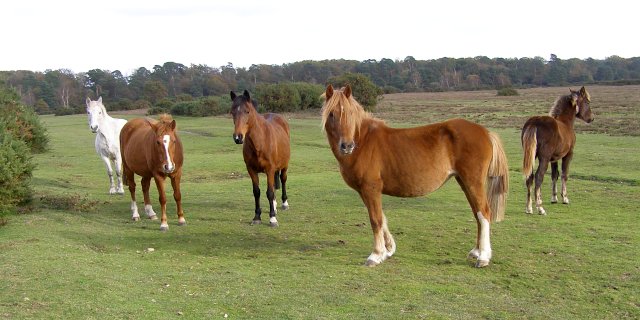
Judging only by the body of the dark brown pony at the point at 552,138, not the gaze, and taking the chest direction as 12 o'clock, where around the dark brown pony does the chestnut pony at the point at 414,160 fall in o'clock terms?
The chestnut pony is roughly at 5 o'clock from the dark brown pony.

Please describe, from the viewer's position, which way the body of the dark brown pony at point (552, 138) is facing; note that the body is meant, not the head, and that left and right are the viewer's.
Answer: facing away from the viewer and to the right of the viewer

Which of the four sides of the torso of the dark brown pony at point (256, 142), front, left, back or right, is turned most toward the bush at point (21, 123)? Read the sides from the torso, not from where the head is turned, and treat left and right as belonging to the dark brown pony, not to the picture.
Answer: right

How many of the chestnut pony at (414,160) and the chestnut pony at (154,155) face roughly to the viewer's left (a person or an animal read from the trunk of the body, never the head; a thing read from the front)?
1

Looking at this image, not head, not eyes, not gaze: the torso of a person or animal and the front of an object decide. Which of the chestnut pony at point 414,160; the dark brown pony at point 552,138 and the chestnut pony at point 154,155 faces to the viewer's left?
the chestnut pony at point 414,160

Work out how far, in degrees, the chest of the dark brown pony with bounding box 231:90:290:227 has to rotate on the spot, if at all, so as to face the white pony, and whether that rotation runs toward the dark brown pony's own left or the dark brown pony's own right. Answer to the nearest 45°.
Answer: approximately 90° to the dark brown pony's own right

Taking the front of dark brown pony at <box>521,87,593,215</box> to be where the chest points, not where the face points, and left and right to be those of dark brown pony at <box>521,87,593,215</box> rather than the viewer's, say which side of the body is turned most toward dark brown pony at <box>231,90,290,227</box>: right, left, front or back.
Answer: back

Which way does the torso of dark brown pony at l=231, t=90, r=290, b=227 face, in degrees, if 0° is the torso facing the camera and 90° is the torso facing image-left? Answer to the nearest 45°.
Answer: approximately 45°

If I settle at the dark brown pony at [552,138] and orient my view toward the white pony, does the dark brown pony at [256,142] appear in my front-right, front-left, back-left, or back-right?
front-left

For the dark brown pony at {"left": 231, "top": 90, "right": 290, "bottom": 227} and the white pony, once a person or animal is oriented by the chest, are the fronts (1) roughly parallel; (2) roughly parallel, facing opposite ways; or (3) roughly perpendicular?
roughly parallel

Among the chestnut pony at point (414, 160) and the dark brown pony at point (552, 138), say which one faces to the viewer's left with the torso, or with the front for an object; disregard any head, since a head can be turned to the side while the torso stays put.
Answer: the chestnut pony

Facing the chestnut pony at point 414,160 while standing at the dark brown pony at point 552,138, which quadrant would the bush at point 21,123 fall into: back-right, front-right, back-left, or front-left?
front-right

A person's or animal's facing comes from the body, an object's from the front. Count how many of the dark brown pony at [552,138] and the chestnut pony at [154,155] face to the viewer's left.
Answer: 0

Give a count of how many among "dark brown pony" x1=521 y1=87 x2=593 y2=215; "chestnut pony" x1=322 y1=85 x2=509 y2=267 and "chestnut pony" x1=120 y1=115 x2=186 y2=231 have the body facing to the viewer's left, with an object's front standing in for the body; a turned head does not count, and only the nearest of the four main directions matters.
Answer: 1

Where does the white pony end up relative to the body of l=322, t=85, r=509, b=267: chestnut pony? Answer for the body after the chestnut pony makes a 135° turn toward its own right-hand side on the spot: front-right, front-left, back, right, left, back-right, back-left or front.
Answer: left

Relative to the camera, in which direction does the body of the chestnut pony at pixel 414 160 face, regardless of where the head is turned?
to the viewer's left
